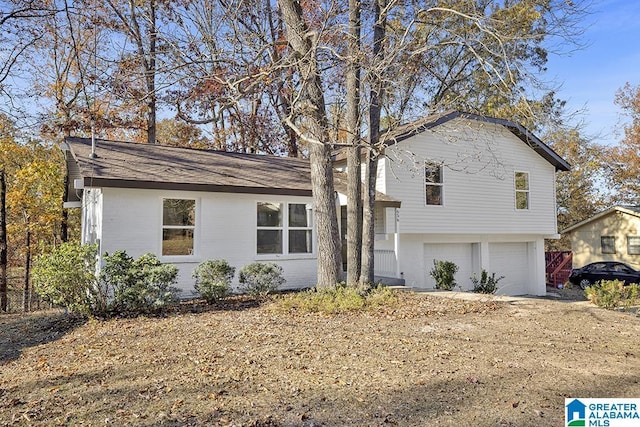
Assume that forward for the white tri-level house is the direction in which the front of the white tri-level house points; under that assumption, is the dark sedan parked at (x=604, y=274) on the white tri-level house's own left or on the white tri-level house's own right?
on the white tri-level house's own left

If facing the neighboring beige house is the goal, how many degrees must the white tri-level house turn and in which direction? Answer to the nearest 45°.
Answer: approximately 135° to its left

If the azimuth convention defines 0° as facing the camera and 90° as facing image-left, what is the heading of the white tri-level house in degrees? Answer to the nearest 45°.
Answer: approximately 0°

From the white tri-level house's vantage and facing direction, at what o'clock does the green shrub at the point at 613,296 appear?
The green shrub is roughly at 10 o'clock from the white tri-level house.

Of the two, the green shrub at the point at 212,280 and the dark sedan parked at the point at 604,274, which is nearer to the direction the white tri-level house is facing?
the green shrub
